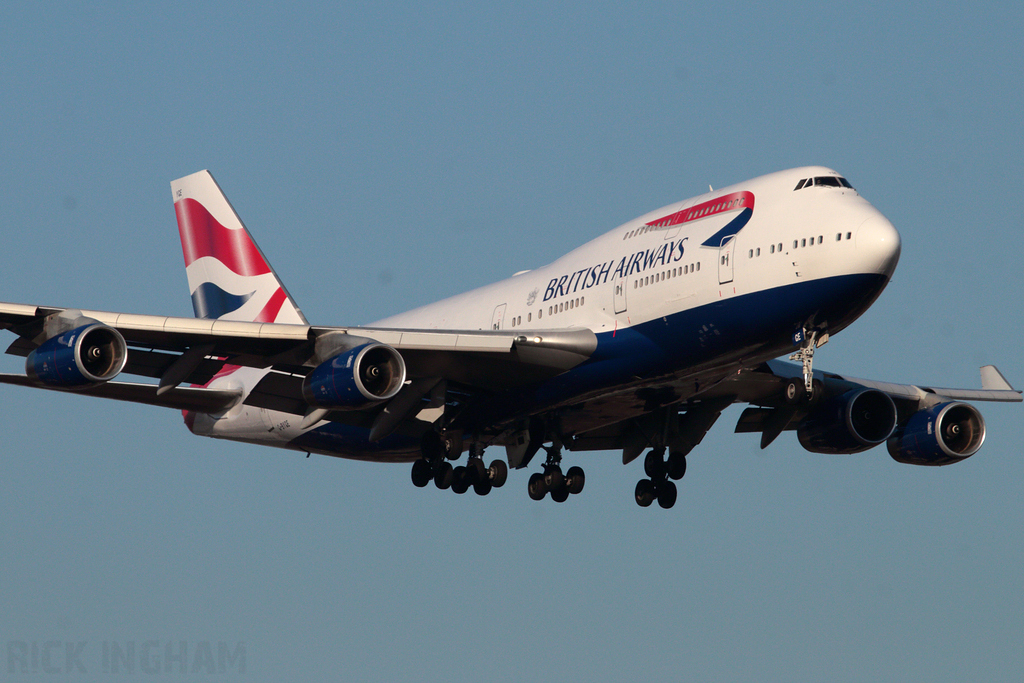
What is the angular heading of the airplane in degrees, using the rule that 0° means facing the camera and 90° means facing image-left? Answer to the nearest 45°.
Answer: approximately 315°
